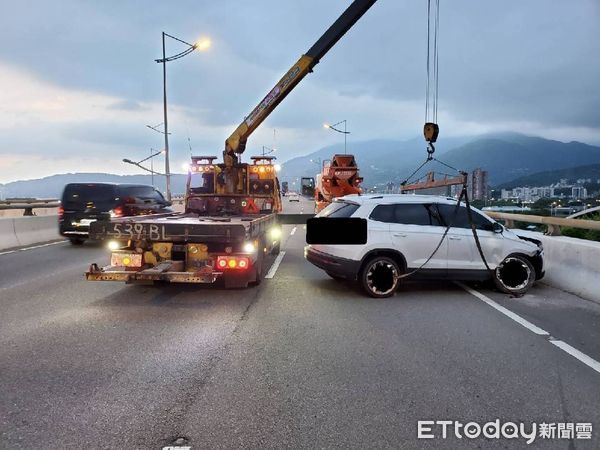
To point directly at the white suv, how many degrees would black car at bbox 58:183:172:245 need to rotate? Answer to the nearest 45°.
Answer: approximately 90° to its right

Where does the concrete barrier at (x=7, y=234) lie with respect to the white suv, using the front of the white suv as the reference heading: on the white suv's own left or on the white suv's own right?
on the white suv's own left

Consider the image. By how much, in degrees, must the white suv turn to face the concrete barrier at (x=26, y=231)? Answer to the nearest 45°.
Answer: approximately 135° to its left

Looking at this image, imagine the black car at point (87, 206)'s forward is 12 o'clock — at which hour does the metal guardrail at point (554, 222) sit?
The metal guardrail is roughly at 3 o'clock from the black car.

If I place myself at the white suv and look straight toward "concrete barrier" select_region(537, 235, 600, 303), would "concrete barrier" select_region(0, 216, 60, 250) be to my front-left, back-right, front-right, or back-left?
back-left

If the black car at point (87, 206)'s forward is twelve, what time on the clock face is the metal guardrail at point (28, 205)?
The metal guardrail is roughly at 10 o'clock from the black car.

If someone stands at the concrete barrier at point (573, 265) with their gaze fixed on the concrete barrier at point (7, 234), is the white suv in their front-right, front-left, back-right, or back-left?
front-left

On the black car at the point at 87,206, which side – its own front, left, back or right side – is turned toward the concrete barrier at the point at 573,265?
right

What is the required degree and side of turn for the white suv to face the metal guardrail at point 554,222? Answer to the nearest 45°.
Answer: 0° — it already faces it

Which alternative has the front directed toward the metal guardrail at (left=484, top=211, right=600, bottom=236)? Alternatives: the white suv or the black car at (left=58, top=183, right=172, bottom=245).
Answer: the white suv

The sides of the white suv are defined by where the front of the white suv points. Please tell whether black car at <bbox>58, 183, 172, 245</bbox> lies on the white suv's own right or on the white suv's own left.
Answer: on the white suv's own left

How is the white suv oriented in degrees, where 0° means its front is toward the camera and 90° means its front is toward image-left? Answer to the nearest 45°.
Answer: approximately 225°

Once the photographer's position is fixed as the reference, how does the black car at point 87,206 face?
facing away from the viewer and to the right of the viewer

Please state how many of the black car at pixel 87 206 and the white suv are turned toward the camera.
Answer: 0
